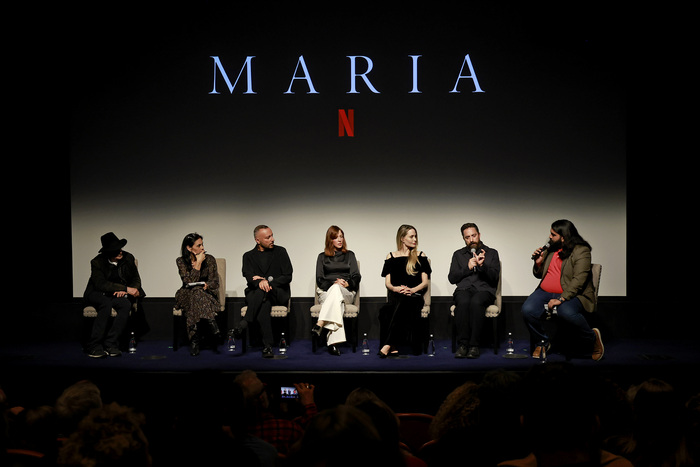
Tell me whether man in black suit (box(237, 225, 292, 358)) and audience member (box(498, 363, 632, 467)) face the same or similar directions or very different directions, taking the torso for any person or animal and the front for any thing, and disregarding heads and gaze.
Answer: very different directions

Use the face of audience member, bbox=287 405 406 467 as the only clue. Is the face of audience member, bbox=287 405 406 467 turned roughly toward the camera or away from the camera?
away from the camera

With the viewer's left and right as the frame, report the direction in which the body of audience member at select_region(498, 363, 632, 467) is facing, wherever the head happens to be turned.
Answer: facing away from the viewer

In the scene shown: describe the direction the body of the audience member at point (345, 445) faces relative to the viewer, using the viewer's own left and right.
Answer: facing away from the viewer

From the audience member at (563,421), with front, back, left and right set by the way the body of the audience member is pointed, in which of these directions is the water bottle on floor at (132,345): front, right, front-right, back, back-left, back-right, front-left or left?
front-left

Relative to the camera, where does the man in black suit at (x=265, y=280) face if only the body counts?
toward the camera

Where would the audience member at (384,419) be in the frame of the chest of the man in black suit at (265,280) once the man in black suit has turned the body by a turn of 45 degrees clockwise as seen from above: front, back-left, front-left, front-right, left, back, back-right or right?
front-left

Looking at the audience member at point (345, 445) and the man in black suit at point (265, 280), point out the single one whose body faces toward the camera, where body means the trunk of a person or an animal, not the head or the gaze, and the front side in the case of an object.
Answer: the man in black suit

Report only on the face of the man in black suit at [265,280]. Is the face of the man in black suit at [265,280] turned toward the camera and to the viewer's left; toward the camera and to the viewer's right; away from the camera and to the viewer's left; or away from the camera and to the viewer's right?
toward the camera and to the viewer's right

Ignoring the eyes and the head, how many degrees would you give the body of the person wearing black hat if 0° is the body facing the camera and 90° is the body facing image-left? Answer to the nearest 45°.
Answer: approximately 0°

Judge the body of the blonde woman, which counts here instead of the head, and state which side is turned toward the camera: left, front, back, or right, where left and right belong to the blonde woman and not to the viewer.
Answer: front

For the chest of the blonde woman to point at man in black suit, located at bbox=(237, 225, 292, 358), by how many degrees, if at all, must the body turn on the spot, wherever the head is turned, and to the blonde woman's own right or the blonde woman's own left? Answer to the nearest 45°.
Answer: approximately 90° to the blonde woman's own right

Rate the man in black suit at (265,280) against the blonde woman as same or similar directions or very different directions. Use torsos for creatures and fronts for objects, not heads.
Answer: same or similar directions

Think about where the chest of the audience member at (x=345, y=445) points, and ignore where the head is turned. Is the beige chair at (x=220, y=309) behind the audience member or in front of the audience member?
in front

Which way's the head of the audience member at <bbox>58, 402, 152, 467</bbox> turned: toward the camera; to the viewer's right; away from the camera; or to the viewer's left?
away from the camera

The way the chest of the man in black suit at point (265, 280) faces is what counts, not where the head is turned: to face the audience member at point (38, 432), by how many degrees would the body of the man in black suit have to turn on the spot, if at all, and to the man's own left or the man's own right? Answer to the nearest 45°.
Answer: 0° — they already face them

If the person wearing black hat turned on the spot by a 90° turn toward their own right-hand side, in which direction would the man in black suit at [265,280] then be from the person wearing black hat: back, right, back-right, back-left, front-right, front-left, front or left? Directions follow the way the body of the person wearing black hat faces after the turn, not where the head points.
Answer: back

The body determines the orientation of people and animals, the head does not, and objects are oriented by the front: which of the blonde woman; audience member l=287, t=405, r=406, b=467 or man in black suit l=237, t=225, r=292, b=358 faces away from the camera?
the audience member

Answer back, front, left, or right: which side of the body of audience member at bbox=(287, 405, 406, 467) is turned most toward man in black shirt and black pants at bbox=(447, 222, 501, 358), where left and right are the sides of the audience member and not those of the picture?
front
